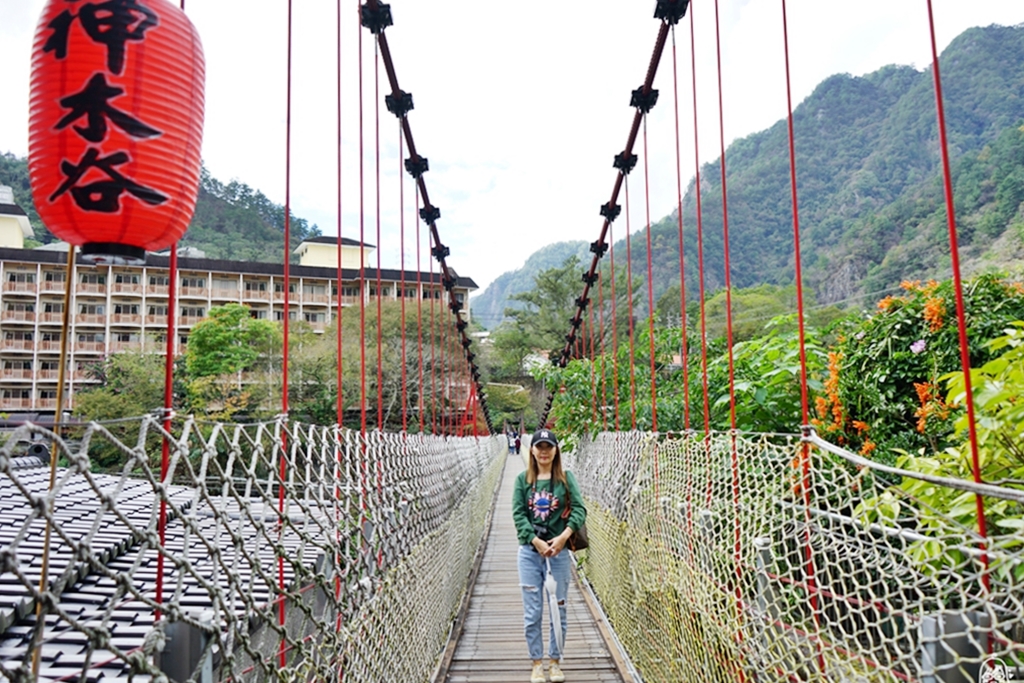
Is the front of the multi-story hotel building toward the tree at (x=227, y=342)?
yes

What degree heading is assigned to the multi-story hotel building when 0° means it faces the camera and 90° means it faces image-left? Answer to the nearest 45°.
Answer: approximately 315°

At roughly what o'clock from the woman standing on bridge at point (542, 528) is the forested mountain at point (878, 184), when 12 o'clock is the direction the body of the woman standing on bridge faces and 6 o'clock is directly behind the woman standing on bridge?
The forested mountain is roughly at 7 o'clock from the woman standing on bridge.

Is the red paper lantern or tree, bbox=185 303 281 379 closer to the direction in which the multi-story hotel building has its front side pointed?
the tree

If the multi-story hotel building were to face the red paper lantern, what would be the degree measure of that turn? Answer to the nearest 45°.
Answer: approximately 45° to its right

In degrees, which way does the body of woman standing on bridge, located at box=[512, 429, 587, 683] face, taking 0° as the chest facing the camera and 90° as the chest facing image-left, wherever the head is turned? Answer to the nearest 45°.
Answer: approximately 0°

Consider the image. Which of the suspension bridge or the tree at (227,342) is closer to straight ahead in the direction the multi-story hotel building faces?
the tree

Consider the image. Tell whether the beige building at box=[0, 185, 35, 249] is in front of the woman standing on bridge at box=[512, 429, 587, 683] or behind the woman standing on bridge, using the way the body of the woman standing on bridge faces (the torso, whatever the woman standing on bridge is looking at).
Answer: behind

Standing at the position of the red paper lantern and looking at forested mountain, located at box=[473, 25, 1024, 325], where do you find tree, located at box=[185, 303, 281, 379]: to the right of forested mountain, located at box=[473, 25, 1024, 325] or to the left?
left

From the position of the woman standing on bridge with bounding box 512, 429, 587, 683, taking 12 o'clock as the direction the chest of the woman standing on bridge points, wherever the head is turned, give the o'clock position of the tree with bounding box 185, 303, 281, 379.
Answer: The tree is roughly at 5 o'clock from the woman standing on bridge.

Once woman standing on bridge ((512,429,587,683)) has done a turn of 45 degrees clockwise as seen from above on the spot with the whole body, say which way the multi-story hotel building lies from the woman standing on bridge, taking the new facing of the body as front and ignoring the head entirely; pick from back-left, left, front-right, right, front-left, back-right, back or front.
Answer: right
